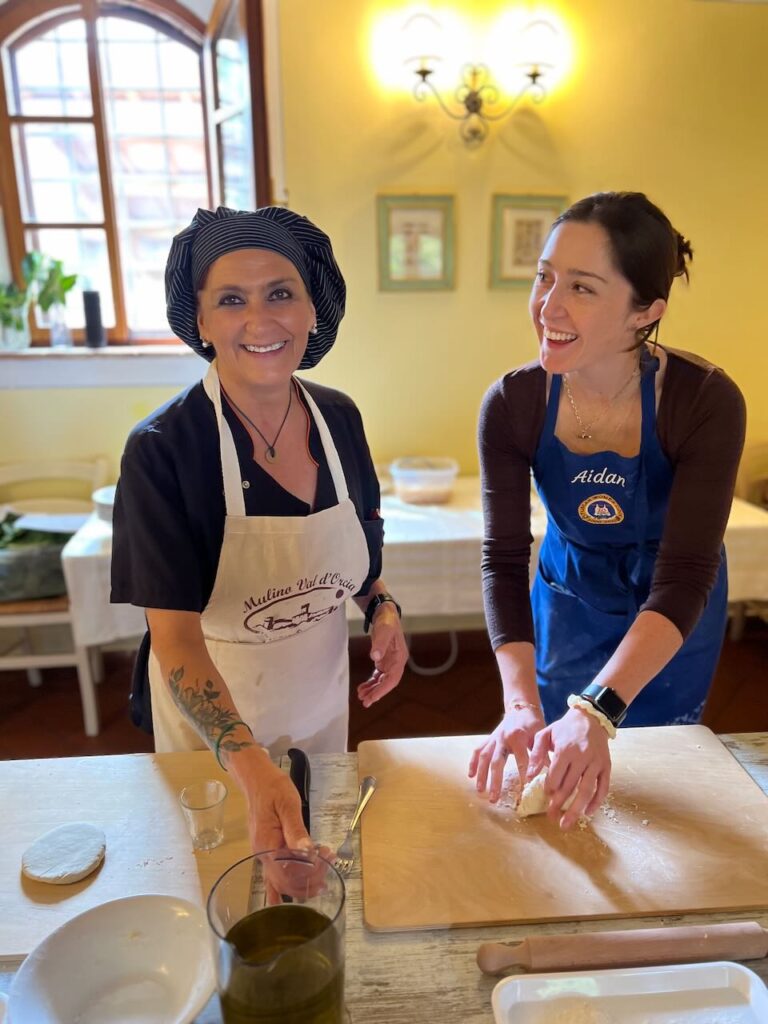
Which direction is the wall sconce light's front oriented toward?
toward the camera

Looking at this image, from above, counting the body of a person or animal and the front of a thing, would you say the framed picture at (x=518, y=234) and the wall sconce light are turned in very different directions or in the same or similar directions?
same or similar directions

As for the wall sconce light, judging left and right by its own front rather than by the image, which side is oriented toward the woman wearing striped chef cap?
front

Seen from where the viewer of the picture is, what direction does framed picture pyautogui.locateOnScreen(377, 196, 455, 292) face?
facing the viewer

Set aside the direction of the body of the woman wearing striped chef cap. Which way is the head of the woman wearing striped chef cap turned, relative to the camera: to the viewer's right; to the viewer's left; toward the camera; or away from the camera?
toward the camera

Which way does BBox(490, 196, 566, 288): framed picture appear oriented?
toward the camera

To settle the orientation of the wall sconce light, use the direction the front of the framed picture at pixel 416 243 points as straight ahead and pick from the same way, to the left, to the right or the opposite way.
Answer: the same way

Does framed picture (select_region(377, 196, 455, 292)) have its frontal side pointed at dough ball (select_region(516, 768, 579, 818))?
yes

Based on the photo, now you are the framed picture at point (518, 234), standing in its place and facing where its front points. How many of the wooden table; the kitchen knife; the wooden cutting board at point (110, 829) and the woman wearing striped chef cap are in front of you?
4

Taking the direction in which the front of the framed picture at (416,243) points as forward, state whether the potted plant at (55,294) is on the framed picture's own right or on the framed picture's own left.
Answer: on the framed picture's own right

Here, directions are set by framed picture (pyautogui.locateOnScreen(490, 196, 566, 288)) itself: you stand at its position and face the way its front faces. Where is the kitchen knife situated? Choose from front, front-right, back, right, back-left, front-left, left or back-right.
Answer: front

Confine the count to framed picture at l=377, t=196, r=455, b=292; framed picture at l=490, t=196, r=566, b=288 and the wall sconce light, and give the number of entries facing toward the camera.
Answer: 3

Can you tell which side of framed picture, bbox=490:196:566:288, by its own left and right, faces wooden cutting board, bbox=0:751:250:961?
front
